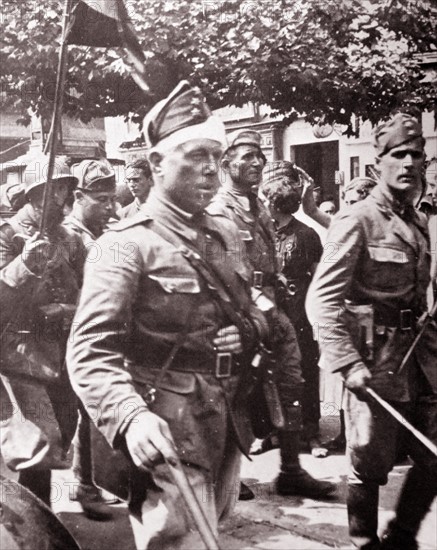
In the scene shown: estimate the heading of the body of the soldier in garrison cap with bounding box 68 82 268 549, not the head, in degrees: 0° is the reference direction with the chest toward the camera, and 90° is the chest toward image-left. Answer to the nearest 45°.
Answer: approximately 315°

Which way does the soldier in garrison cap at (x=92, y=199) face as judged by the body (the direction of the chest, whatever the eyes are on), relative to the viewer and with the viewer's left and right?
facing the viewer and to the right of the viewer

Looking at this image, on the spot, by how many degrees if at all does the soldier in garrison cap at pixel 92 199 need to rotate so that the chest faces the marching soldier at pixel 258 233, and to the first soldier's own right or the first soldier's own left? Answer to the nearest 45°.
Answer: approximately 45° to the first soldier's own left

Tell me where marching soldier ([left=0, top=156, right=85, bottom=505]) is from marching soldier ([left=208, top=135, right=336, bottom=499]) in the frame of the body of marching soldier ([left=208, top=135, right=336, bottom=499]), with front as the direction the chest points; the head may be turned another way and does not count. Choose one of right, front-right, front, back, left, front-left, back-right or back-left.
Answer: back-right

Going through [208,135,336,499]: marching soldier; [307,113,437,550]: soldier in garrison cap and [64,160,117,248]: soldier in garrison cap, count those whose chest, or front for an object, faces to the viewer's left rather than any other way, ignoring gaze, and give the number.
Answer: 0

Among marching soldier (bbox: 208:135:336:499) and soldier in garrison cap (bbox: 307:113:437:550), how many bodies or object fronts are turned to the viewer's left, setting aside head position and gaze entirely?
0

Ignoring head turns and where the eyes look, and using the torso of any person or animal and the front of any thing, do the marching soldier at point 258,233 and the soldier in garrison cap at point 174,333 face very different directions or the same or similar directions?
same or similar directions

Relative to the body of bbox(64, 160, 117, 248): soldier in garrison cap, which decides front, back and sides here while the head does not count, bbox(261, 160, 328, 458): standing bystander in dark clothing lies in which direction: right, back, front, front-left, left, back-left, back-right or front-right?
front-left

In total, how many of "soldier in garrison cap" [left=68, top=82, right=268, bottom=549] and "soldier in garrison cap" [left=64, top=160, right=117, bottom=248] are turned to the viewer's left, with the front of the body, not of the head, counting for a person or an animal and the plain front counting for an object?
0

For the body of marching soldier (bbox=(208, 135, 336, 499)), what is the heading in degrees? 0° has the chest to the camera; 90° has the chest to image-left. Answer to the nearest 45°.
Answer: approximately 315°

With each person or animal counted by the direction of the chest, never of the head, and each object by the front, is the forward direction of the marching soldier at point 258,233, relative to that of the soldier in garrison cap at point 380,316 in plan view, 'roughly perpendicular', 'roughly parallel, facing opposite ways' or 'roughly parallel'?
roughly parallel
